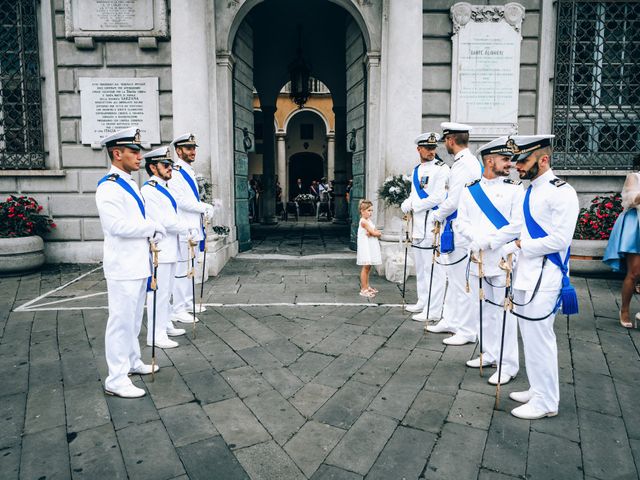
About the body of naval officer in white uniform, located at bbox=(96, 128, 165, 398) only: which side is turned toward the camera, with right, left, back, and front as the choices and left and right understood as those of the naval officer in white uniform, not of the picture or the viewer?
right

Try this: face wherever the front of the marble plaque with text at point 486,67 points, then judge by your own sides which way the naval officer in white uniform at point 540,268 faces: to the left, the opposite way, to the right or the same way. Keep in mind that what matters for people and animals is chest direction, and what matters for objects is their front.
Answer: to the right

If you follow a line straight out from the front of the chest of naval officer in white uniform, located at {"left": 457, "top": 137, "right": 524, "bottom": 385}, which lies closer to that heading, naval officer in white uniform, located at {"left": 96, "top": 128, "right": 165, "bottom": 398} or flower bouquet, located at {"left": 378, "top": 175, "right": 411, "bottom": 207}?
the naval officer in white uniform

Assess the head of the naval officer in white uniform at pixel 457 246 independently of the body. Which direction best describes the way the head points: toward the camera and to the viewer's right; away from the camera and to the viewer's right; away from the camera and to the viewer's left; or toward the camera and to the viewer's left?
away from the camera and to the viewer's left

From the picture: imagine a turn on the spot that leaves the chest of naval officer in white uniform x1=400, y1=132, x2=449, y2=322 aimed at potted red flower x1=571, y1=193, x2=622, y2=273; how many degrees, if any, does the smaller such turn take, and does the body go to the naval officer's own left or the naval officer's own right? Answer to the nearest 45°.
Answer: approximately 180°

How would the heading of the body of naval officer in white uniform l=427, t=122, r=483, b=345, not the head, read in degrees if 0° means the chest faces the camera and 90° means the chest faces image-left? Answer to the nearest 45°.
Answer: approximately 90°

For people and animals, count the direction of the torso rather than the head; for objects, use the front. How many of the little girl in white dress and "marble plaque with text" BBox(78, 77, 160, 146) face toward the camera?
1

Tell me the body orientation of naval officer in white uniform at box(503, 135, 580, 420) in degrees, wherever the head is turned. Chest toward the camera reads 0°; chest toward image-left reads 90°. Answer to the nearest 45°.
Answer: approximately 90°

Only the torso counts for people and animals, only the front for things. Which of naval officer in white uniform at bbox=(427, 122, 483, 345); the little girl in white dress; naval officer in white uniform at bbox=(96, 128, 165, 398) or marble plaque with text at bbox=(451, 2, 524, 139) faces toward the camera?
the marble plaque with text

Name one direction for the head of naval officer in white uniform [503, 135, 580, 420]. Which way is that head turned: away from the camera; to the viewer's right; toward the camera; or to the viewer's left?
to the viewer's left

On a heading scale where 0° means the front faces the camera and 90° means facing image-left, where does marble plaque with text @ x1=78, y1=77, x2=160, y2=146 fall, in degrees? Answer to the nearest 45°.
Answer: approximately 0°

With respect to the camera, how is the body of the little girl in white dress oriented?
to the viewer's right
